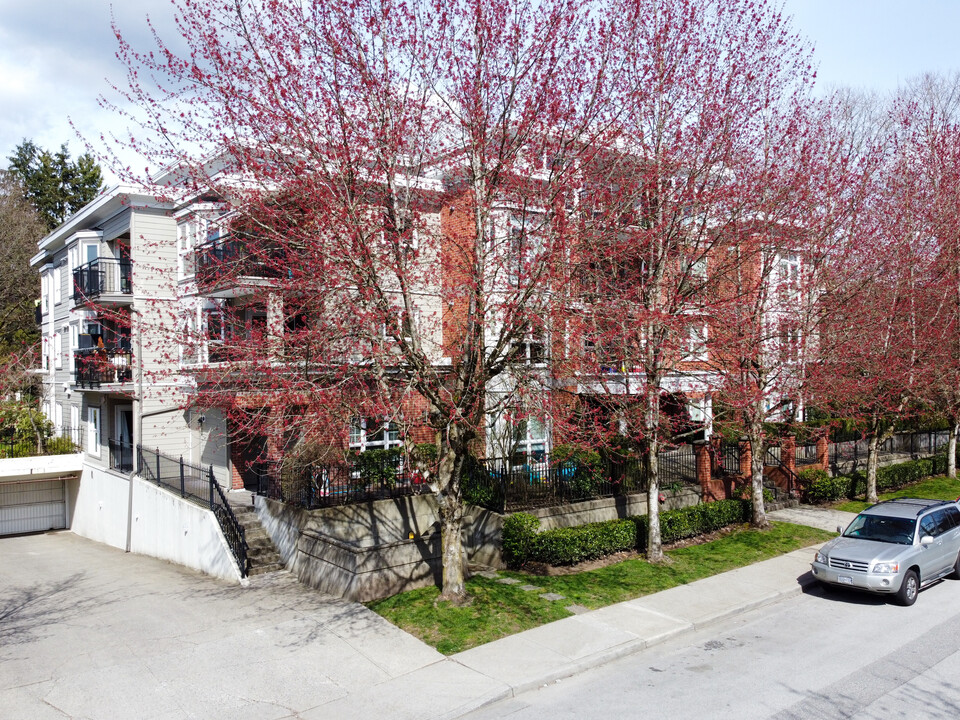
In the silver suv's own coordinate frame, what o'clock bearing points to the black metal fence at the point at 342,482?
The black metal fence is roughly at 1 o'clock from the silver suv.

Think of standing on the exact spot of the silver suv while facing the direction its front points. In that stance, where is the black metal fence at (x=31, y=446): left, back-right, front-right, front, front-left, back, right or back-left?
front-right

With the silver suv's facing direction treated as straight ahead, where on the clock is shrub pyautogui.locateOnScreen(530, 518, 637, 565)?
The shrub is roughly at 1 o'clock from the silver suv.

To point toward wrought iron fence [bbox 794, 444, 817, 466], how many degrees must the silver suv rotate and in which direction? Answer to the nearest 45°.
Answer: approximately 135° to its right

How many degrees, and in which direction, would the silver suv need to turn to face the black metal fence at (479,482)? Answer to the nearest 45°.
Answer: approximately 45° to its right

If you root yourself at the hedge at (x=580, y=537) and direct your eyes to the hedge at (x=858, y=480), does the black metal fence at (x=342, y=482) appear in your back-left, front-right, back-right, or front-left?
back-left

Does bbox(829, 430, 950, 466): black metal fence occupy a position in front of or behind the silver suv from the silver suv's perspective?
behind

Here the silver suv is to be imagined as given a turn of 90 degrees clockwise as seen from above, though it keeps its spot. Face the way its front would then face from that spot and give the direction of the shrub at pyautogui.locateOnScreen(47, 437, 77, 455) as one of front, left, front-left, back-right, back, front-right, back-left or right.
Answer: front-left

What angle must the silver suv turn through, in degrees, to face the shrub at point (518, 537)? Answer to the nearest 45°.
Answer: approximately 45° to its right
